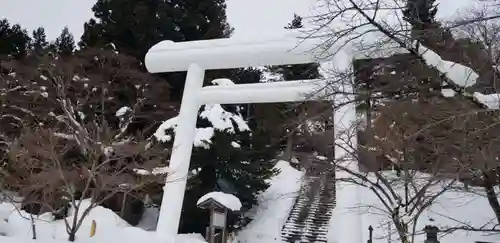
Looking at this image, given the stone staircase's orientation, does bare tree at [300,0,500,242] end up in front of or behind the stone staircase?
in front

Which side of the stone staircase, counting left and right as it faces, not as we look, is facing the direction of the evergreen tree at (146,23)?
right

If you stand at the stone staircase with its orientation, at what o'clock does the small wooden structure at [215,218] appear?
The small wooden structure is roughly at 1 o'clock from the stone staircase.

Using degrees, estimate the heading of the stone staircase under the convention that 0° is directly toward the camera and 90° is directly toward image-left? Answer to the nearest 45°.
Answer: approximately 0°

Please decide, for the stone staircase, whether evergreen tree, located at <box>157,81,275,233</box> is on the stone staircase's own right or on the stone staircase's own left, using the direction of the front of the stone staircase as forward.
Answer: on the stone staircase's own right

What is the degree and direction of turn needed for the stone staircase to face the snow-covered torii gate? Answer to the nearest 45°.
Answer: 0° — it already faces it

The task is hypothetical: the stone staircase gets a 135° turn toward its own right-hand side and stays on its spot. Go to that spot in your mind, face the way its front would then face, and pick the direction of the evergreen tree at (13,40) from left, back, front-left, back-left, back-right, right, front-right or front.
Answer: front-left
